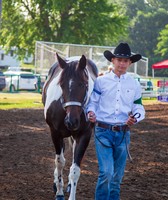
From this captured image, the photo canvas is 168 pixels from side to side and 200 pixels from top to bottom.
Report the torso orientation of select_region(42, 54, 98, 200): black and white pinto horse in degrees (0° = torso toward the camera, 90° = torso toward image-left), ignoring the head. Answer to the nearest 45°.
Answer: approximately 0°

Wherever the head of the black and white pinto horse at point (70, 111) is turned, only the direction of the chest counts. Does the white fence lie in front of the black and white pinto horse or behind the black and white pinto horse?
behind

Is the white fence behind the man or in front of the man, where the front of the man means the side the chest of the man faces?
behind

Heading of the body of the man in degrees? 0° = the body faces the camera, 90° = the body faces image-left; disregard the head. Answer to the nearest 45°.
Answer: approximately 0°

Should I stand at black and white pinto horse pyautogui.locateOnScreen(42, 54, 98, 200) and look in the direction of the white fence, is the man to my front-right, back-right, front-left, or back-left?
back-right

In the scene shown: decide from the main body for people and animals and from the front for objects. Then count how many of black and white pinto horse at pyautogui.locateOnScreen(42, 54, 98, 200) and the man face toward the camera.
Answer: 2

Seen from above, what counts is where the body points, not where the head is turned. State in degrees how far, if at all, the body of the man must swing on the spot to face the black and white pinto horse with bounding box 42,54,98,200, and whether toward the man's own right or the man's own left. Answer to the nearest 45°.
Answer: approximately 135° to the man's own right

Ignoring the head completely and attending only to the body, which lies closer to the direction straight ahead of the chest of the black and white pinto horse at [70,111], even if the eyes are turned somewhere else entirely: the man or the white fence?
the man
